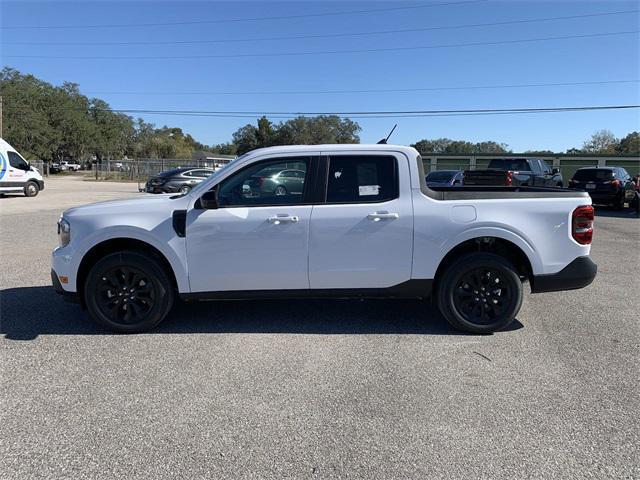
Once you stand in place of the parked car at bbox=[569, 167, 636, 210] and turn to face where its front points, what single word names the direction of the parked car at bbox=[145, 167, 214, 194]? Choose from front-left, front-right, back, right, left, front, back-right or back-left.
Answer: back-left

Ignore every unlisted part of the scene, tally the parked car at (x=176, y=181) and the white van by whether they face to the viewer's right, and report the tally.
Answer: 1

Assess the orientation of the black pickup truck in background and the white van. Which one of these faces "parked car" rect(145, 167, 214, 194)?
the white van

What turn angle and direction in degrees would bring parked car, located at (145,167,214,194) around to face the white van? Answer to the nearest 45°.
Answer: approximately 45° to its right

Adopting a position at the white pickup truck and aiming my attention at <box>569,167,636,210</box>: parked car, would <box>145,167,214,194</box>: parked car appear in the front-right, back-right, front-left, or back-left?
front-left

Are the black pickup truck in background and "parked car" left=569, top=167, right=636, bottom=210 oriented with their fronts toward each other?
no

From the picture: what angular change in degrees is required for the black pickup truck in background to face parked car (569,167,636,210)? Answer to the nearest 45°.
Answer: approximately 45° to its right

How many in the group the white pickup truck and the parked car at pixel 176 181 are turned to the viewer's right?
0

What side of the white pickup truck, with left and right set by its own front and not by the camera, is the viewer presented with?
left

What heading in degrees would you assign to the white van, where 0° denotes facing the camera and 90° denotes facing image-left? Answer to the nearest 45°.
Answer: approximately 270°

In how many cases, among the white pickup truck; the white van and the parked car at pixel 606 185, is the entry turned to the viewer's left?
1

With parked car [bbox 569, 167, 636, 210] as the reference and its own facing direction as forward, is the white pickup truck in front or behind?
behind

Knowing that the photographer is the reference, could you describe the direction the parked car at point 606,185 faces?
facing away from the viewer and to the right of the viewer

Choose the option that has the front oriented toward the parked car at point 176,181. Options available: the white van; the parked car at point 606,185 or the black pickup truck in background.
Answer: the white van

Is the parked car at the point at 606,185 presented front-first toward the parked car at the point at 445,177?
no

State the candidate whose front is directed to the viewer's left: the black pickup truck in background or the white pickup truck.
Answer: the white pickup truck
